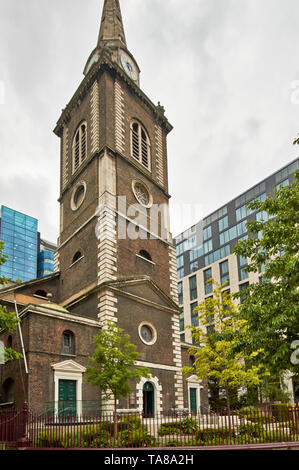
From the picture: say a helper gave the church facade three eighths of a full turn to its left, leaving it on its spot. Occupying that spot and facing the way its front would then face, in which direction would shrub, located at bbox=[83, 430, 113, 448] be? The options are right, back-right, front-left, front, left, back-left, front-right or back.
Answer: back

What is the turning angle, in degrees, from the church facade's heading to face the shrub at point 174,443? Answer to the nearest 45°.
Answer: approximately 45° to its right

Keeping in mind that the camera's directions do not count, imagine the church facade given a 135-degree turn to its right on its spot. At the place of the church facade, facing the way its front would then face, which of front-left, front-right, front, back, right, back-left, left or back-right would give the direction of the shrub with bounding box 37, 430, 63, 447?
left

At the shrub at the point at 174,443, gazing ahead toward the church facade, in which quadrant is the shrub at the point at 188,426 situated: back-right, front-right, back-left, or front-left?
front-right

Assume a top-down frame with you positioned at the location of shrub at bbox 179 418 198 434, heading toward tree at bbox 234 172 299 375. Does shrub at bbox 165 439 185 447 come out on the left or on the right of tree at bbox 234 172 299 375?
right

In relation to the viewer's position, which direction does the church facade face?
facing the viewer and to the right of the viewer

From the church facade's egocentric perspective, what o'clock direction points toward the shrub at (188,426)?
The shrub is roughly at 1 o'clock from the church facade.
